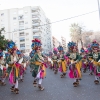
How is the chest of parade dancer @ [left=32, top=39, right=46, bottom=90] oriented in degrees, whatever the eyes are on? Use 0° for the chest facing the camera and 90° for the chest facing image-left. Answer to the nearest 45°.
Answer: approximately 315°

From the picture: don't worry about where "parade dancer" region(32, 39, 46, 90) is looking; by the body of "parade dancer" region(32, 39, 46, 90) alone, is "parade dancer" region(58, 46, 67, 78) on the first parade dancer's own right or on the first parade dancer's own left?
on the first parade dancer's own left

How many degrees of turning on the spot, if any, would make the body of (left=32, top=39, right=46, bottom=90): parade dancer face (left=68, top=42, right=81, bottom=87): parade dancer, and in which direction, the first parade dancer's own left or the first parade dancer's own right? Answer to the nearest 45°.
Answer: approximately 45° to the first parade dancer's own left

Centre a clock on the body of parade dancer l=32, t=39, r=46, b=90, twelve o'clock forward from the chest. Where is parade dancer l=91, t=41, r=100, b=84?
parade dancer l=91, t=41, r=100, b=84 is roughly at 10 o'clock from parade dancer l=32, t=39, r=46, b=90.
